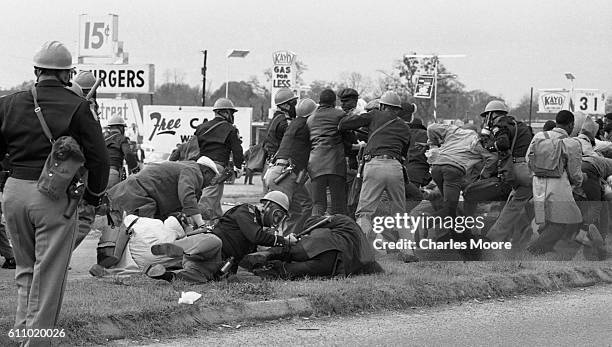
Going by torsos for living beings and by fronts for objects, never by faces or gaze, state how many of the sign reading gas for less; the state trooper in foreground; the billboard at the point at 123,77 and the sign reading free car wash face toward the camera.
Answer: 3

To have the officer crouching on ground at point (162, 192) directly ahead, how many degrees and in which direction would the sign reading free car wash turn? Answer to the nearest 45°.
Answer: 0° — it already faces them

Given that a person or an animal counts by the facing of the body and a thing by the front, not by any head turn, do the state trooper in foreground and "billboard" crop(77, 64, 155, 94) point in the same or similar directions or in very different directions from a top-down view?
very different directions

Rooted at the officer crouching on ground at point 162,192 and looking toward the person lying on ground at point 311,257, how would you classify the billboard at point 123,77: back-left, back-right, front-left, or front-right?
back-left

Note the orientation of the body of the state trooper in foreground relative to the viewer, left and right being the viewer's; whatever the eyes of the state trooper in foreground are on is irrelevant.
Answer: facing away from the viewer

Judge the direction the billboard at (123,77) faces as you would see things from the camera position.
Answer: facing the viewer

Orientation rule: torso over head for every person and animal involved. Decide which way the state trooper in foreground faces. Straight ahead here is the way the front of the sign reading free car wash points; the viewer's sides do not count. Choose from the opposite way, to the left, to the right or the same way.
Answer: the opposite way

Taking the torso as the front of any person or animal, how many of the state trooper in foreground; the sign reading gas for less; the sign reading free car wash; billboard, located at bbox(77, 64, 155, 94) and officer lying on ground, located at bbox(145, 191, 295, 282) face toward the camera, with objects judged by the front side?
3

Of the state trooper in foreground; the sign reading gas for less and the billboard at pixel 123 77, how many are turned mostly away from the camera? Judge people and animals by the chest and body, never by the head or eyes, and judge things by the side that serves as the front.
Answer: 1

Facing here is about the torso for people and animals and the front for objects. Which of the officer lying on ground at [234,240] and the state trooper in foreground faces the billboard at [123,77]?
the state trooper in foreground

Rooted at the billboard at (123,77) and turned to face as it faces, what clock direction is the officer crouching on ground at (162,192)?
The officer crouching on ground is roughly at 12 o'clock from the billboard.

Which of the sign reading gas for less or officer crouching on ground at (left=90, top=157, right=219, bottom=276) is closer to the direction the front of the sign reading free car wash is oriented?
the officer crouching on ground

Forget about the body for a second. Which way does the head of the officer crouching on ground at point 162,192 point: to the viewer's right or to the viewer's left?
to the viewer's right

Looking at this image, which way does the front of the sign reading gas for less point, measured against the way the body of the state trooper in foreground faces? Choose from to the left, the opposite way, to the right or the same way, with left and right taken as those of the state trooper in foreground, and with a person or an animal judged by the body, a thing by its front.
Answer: the opposite way

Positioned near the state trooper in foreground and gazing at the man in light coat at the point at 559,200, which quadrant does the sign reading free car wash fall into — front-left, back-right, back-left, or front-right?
front-left

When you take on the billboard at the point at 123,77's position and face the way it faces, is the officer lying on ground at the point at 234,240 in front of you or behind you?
in front

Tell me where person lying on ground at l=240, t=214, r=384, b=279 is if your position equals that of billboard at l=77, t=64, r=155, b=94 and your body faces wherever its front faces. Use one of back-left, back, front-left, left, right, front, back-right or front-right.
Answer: front
